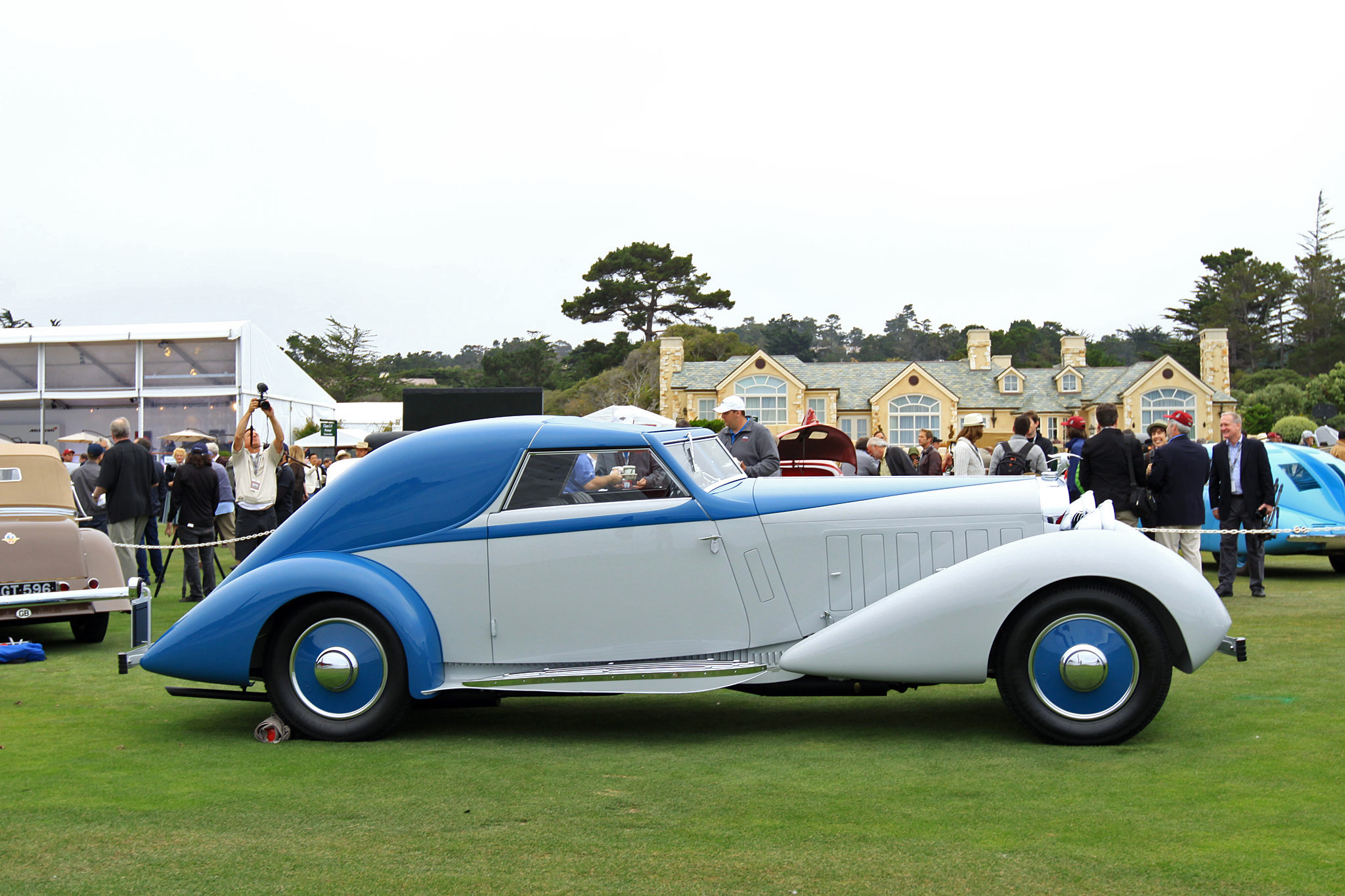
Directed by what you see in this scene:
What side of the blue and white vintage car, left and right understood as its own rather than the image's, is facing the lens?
right

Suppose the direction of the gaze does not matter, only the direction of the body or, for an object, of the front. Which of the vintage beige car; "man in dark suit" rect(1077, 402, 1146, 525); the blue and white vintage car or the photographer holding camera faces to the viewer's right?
the blue and white vintage car

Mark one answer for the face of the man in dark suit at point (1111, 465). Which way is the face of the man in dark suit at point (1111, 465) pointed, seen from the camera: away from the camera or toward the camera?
away from the camera

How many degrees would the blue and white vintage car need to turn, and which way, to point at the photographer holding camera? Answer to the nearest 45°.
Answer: approximately 135° to its left

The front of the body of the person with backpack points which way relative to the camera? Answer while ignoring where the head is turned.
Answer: away from the camera

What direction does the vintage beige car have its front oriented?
away from the camera

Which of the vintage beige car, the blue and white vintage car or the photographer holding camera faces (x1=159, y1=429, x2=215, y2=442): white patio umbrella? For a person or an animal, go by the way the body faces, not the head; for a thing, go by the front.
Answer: the vintage beige car

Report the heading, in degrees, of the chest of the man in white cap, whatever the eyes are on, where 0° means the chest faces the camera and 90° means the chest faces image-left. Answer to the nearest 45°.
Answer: approximately 45°

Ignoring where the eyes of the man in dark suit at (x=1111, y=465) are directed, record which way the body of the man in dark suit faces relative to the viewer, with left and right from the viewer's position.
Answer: facing away from the viewer

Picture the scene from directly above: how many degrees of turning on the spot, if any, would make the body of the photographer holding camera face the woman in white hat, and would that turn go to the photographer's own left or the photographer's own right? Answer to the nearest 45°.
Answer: approximately 90° to the photographer's own left

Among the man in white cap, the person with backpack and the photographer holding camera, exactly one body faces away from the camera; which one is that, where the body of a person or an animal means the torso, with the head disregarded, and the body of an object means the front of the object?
the person with backpack

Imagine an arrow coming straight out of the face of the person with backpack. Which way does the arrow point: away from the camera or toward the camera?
away from the camera
